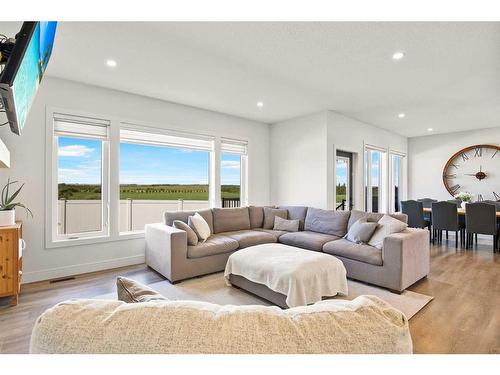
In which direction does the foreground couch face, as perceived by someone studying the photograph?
facing away from the viewer

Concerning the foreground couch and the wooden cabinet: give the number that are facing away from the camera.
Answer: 1

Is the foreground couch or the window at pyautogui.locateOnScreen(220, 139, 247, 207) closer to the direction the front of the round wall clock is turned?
the foreground couch

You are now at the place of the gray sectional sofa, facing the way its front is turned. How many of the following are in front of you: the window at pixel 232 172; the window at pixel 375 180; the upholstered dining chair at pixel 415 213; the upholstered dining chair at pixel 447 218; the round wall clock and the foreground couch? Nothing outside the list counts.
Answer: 1

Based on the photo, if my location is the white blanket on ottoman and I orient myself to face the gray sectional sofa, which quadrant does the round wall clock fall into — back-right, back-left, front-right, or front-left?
front-right

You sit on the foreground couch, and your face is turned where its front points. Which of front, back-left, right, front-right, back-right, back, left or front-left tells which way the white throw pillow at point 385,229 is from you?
front-right

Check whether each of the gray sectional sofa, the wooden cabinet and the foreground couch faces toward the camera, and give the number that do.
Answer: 1

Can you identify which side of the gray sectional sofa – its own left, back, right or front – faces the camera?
front

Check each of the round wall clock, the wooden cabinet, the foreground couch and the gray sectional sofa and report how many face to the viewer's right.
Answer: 1

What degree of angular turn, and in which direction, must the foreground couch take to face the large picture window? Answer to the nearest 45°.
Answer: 0° — it already faces it

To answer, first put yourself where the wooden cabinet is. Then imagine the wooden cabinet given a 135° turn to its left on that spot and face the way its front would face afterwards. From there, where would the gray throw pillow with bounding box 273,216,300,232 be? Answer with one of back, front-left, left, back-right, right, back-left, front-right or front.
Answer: back-right

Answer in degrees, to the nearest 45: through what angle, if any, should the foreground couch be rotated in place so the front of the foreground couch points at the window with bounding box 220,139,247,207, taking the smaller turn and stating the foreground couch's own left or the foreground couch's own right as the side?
0° — it already faces it

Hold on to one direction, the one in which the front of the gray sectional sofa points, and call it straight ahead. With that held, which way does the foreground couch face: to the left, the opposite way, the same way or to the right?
the opposite way

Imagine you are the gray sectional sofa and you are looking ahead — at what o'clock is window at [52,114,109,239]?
The window is roughly at 3 o'clock from the gray sectional sofa.

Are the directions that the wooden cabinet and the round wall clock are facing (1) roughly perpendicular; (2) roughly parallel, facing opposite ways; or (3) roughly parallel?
roughly parallel, facing opposite ways

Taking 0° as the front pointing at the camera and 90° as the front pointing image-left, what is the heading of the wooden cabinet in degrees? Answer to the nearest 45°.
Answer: approximately 270°

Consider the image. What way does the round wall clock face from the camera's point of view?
toward the camera
